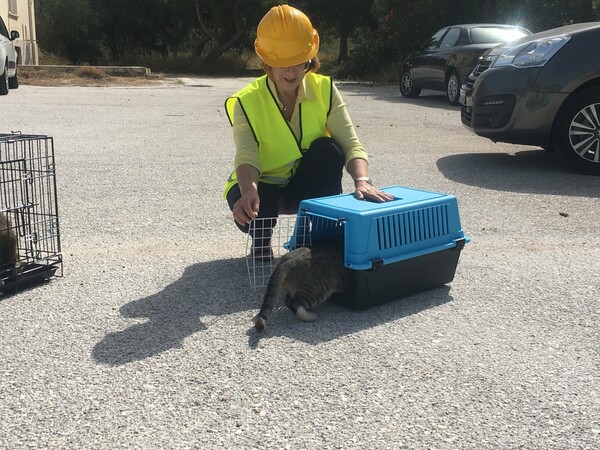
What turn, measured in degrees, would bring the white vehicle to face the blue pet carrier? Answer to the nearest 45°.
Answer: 0° — it already faces it

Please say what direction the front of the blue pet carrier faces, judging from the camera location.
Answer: facing the viewer and to the left of the viewer

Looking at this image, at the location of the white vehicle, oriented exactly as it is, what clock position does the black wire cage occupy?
The black wire cage is roughly at 12 o'clock from the white vehicle.

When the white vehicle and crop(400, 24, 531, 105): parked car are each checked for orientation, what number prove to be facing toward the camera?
1

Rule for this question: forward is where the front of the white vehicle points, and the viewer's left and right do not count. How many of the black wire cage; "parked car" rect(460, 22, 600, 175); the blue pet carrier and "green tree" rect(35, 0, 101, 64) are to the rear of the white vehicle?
1

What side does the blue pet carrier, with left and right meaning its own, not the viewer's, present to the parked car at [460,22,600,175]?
back

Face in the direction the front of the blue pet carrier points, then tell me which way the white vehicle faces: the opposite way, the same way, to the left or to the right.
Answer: to the left

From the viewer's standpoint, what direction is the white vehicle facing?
toward the camera

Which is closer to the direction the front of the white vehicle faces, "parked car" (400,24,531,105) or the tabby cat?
the tabby cat

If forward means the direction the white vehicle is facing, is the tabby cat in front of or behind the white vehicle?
in front
